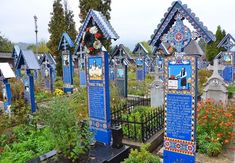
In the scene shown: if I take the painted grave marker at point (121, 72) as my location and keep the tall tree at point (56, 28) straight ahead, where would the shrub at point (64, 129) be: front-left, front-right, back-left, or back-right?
back-left

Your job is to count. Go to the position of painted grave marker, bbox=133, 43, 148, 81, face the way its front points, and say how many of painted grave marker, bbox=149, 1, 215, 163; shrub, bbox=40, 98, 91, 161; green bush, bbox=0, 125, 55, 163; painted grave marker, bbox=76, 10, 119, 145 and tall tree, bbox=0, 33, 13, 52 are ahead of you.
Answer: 4

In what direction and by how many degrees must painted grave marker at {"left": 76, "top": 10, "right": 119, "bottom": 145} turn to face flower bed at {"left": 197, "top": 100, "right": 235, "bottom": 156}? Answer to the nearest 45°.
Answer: approximately 135° to its left

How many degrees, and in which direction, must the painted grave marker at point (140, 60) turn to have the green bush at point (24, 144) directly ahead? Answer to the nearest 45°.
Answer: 0° — it already faces it

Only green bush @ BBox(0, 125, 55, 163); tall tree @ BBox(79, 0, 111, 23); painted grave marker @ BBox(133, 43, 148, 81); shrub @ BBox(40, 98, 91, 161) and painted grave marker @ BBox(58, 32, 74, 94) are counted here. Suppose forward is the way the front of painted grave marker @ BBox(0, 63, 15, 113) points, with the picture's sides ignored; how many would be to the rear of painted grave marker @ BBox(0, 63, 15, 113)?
3

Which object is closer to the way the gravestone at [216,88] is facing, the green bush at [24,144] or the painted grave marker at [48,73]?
the green bush

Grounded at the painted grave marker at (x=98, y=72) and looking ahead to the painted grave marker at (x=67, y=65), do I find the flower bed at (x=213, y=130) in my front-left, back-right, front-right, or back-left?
back-right

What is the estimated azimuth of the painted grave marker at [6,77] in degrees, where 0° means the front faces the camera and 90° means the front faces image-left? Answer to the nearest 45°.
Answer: approximately 45°

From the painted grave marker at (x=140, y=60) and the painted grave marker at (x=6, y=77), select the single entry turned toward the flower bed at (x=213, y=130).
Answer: the painted grave marker at (x=140, y=60)

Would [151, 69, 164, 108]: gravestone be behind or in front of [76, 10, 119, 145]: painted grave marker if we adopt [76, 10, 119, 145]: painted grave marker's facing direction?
behind

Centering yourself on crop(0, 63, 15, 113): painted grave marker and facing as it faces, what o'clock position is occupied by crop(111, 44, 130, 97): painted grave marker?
crop(111, 44, 130, 97): painted grave marker is roughly at 7 o'clock from crop(0, 63, 15, 113): painted grave marker.
